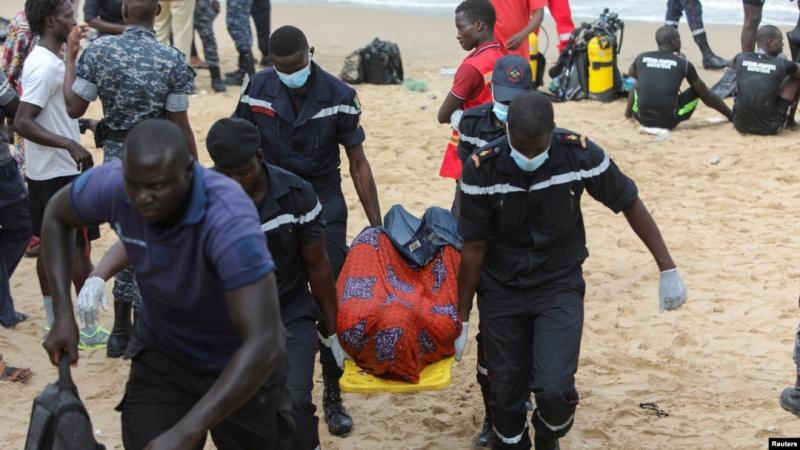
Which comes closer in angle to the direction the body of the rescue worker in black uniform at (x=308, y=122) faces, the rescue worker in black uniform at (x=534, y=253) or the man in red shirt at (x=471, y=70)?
the rescue worker in black uniform

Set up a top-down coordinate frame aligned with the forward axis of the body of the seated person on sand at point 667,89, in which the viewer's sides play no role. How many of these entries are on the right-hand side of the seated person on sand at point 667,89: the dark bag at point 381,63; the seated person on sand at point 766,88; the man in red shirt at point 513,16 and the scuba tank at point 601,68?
1

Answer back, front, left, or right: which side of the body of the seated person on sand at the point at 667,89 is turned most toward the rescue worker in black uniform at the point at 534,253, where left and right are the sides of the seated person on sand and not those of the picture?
back

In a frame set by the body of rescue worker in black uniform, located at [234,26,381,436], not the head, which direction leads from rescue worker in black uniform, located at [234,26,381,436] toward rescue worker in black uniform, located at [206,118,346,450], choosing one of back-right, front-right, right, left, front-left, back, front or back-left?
front

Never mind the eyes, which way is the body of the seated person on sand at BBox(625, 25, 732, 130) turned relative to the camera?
away from the camera

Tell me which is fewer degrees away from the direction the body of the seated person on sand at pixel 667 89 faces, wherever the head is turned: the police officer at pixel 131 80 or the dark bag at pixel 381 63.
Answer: the dark bag

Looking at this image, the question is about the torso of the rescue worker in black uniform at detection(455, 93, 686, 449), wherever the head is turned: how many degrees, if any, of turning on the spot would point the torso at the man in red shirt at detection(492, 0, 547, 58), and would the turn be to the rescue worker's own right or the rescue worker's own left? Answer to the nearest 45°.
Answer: approximately 180°

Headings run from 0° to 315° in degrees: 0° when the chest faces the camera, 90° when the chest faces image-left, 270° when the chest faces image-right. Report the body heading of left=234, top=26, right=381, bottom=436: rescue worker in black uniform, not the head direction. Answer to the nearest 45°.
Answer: approximately 0°

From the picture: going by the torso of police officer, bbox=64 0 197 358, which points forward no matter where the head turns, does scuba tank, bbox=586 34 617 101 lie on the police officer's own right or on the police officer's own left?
on the police officer's own right

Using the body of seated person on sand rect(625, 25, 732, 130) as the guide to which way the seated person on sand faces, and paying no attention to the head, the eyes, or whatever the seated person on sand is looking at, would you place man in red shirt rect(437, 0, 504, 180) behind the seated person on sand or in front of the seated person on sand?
behind

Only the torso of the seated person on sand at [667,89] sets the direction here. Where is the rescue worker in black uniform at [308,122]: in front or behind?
behind

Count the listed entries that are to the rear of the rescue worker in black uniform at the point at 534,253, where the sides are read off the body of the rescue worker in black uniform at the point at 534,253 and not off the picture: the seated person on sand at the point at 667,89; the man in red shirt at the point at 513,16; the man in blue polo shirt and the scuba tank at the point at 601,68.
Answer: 3

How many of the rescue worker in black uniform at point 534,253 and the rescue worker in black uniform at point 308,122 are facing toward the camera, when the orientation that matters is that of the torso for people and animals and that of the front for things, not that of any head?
2

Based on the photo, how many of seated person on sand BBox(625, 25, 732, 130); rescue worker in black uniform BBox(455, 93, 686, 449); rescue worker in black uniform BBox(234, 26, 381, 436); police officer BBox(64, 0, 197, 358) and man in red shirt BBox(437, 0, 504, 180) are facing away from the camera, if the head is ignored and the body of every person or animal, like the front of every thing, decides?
2
